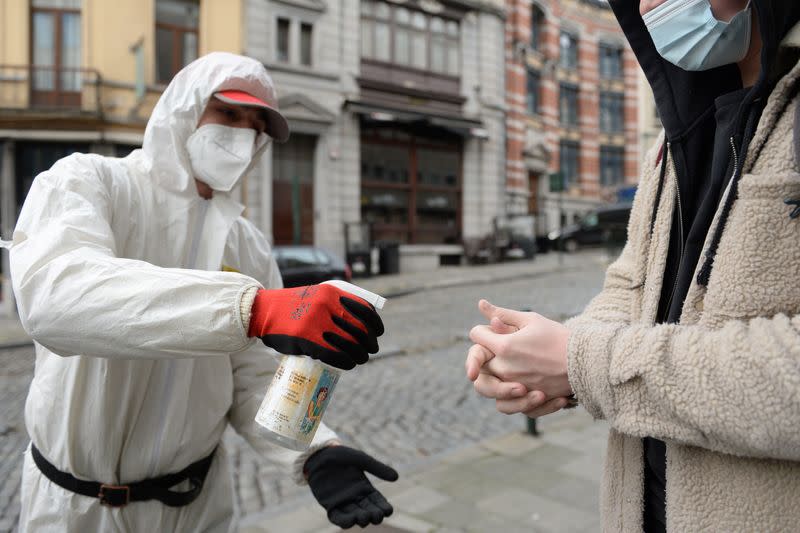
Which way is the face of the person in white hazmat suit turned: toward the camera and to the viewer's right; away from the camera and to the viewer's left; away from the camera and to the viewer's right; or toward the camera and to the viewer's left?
toward the camera and to the viewer's right

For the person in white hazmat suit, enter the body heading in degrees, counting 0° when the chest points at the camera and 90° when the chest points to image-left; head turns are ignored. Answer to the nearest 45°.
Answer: approximately 315°

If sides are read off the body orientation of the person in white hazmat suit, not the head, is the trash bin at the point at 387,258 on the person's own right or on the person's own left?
on the person's own left

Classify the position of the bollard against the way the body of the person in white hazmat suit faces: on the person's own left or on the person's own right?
on the person's own left

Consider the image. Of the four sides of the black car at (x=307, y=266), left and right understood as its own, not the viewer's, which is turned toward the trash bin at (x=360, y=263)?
back
